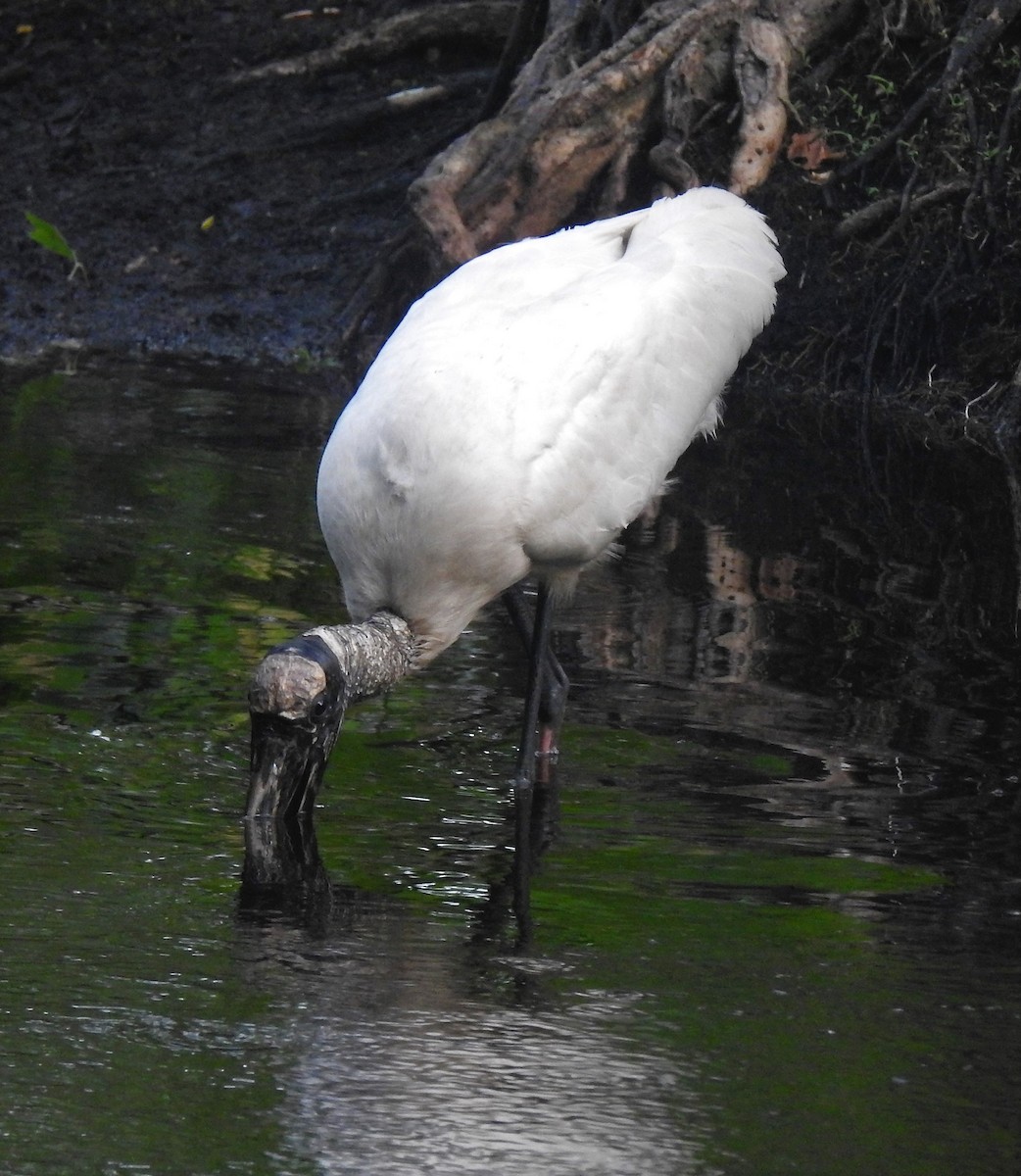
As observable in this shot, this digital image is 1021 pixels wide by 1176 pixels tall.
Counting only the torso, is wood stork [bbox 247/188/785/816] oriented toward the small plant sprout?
no

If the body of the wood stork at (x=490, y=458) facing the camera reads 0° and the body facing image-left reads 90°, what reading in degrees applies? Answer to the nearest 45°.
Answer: approximately 45°

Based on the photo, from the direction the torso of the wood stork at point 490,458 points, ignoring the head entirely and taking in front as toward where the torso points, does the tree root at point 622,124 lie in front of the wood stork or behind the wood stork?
behind

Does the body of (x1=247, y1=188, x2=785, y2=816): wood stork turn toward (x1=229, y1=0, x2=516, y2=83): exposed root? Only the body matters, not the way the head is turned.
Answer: no

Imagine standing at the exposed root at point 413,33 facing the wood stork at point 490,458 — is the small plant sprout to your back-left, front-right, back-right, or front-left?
front-right
